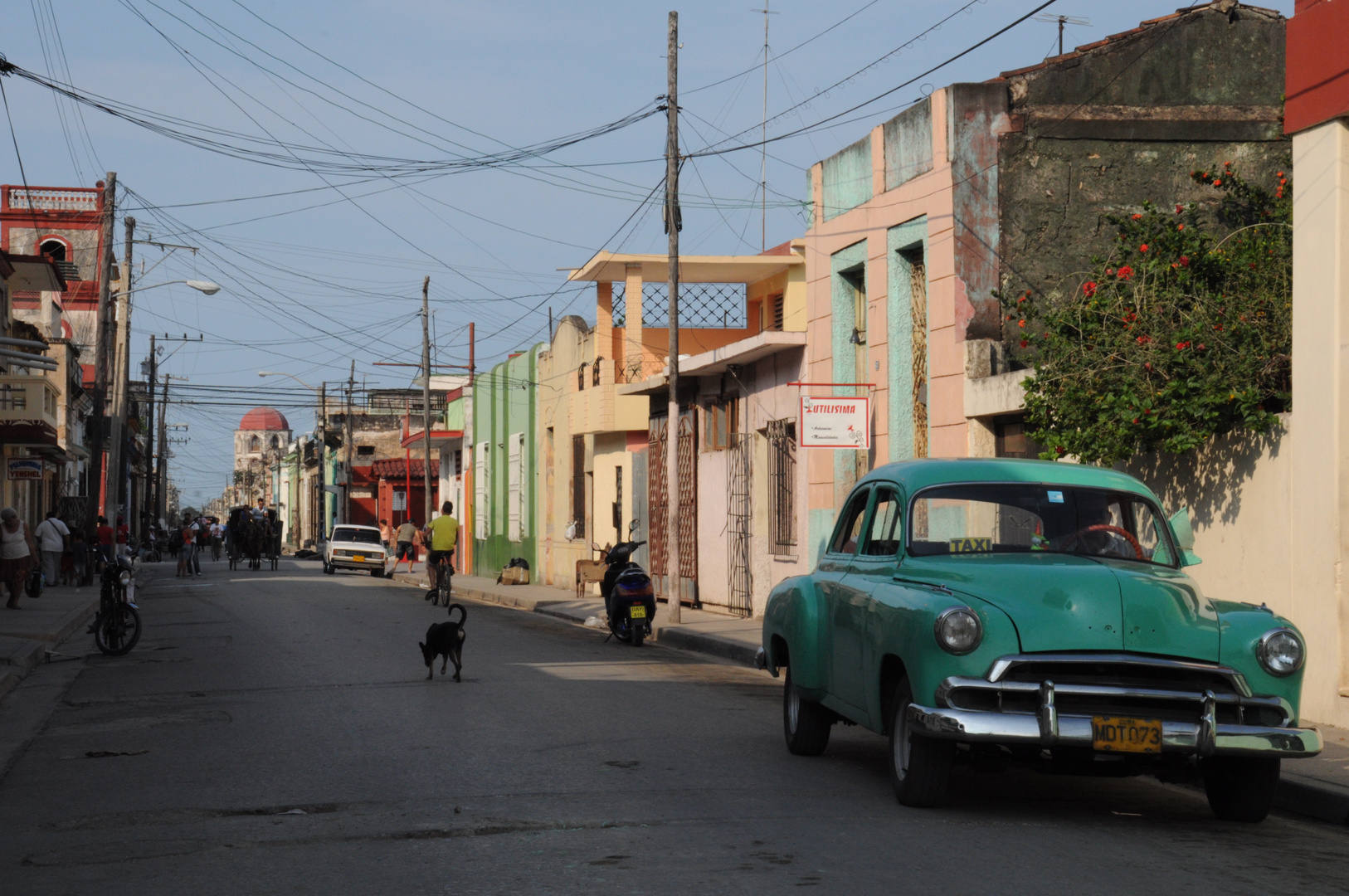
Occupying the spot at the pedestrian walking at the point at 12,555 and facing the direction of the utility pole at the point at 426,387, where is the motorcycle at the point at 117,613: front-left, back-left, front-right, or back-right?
back-right

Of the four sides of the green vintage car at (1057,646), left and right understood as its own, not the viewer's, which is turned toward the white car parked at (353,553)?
back

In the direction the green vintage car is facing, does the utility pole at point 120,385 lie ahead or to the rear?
to the rear

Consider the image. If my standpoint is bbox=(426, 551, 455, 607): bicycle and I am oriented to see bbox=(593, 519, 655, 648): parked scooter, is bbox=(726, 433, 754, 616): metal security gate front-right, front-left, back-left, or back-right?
front-left

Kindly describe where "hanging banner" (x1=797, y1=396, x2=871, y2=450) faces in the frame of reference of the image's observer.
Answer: facing the viewer

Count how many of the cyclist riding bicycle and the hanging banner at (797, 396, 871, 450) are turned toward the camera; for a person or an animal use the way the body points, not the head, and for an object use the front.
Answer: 1

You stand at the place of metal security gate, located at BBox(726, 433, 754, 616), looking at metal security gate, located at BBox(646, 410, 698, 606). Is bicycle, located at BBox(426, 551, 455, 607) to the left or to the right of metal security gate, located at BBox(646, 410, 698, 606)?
left

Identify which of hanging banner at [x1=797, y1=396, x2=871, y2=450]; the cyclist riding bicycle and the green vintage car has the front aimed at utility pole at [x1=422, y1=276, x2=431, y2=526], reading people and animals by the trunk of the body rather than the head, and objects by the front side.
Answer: the cyclist riding bicycle

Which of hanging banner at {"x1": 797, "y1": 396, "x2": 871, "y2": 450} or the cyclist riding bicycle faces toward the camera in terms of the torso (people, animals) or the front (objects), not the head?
the hanging banner

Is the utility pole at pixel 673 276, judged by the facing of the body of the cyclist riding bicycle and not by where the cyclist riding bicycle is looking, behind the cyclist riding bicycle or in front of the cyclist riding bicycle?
behind

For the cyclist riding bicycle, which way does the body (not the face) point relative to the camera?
away from the camera

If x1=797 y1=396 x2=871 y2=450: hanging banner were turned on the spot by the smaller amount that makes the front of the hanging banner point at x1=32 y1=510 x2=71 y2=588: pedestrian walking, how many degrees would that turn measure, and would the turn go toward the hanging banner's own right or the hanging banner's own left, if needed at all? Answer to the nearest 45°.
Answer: approximately 135° to the hanging banner's own right

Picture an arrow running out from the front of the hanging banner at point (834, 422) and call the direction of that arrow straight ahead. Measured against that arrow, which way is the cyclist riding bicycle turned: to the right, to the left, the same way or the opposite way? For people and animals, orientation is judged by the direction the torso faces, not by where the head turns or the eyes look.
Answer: the opposite way
